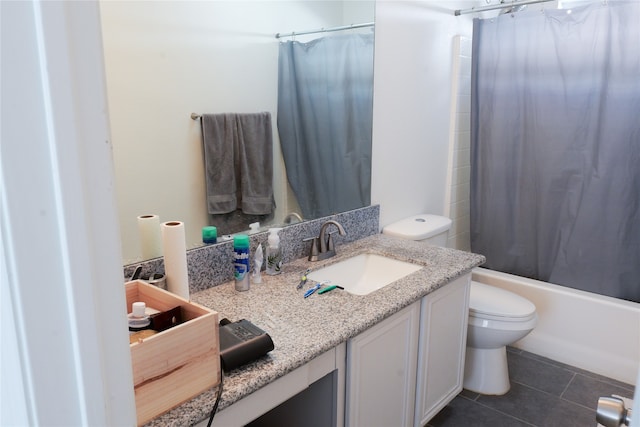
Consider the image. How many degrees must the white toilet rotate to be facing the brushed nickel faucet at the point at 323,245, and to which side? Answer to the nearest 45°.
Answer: approximately 90° to its right

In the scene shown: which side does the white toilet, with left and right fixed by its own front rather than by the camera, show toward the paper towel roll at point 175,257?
right

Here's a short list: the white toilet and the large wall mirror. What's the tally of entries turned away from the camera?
0

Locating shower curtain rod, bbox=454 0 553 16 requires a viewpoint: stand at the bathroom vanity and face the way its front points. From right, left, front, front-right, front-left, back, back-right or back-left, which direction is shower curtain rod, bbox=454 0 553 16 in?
left

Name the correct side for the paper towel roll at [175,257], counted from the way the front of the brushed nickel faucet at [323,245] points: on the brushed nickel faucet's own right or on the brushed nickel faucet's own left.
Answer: on the brushed nickel faucet's own right

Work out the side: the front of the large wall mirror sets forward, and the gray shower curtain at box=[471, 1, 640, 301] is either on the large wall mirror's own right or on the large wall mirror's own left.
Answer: on the large wall mirror's own left

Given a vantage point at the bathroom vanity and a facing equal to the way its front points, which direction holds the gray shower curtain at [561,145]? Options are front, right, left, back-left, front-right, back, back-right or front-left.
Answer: left

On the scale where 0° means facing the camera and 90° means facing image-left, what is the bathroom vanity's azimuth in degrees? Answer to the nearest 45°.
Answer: approximately 315°
